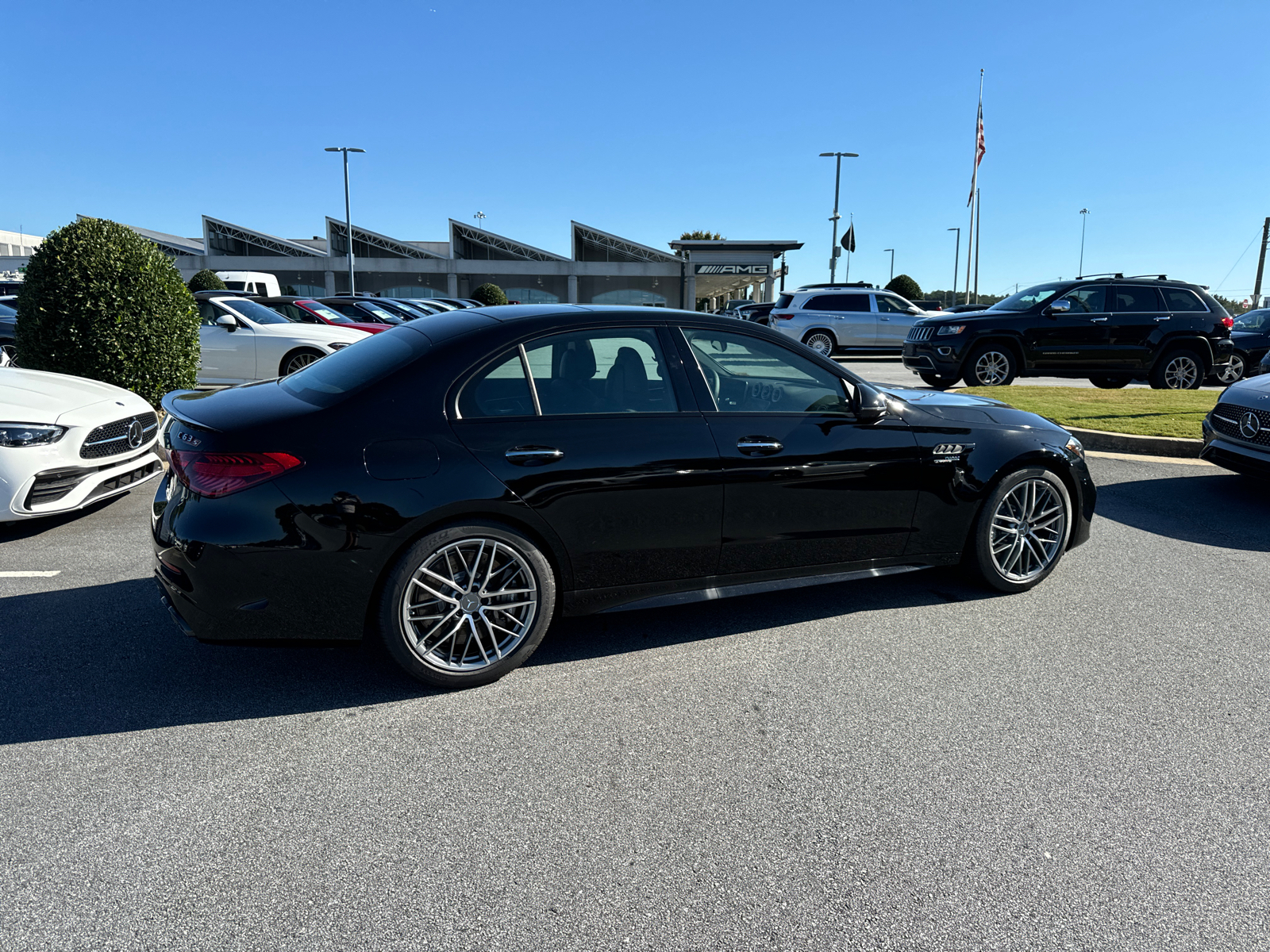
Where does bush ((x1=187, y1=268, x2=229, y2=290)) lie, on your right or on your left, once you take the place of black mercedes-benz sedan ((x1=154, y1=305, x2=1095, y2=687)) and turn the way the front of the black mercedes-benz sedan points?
on your left

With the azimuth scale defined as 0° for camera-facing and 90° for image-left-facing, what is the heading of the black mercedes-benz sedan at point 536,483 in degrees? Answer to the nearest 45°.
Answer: approximately 225°

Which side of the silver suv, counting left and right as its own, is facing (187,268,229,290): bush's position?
back

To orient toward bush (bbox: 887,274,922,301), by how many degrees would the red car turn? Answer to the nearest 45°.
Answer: approximately 90° to its left

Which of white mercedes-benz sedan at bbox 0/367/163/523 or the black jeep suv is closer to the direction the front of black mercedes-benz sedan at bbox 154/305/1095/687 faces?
the black jeep suv

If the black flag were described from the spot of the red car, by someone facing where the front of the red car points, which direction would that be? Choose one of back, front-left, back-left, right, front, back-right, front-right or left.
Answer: left

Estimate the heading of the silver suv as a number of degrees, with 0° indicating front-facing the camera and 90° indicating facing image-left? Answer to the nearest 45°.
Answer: approximately 270°

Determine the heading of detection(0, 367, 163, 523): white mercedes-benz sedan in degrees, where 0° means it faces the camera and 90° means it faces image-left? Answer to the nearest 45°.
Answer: approximately 315°

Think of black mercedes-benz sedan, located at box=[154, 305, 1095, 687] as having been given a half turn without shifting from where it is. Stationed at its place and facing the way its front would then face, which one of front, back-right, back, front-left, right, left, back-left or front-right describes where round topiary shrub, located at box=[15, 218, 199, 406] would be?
right

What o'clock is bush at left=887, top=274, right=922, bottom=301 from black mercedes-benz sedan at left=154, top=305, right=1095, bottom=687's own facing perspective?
The bush is roughly at 11 o'clock from the black mercedes-benz sedan.

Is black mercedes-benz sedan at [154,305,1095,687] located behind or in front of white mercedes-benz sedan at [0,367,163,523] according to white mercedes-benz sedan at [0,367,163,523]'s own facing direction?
in front

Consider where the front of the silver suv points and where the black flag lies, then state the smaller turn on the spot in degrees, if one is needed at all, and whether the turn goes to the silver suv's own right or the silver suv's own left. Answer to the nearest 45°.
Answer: approximately 90° to the silver suv's own left
